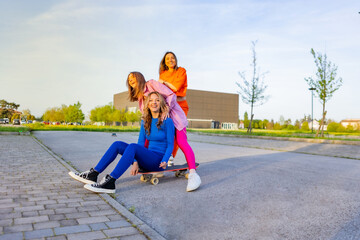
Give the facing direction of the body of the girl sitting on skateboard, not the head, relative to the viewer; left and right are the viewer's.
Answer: facing the viewer and to the left of the viewer

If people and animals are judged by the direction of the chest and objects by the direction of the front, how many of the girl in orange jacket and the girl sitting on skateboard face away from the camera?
0

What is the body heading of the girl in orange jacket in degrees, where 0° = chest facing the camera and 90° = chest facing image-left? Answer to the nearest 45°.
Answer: approximately 45°
